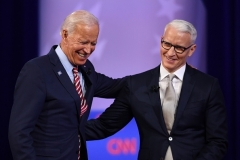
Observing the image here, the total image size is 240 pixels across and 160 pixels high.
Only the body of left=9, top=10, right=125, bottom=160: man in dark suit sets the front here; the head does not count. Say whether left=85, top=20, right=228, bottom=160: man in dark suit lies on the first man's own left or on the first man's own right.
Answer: on the first man's own left

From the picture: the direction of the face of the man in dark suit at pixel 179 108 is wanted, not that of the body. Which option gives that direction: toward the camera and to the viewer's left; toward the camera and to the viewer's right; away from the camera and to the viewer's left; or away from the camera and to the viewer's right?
toward the camera and to the viewer's left

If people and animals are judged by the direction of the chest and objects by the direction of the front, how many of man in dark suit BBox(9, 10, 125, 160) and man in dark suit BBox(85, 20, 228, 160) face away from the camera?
0

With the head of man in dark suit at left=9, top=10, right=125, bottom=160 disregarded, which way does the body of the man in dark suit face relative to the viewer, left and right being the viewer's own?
facing the viewer and to the right of the viewer

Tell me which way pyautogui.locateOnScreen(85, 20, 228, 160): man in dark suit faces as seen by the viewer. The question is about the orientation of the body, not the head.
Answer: toward the camera

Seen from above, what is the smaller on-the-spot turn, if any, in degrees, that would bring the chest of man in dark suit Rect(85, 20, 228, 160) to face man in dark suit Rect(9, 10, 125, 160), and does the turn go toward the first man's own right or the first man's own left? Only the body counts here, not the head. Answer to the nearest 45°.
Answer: approximately 90° to the first man's own right

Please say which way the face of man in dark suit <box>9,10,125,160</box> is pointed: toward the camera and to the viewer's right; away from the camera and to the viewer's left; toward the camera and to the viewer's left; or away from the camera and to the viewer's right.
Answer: toward the camera and to the viewer's right
